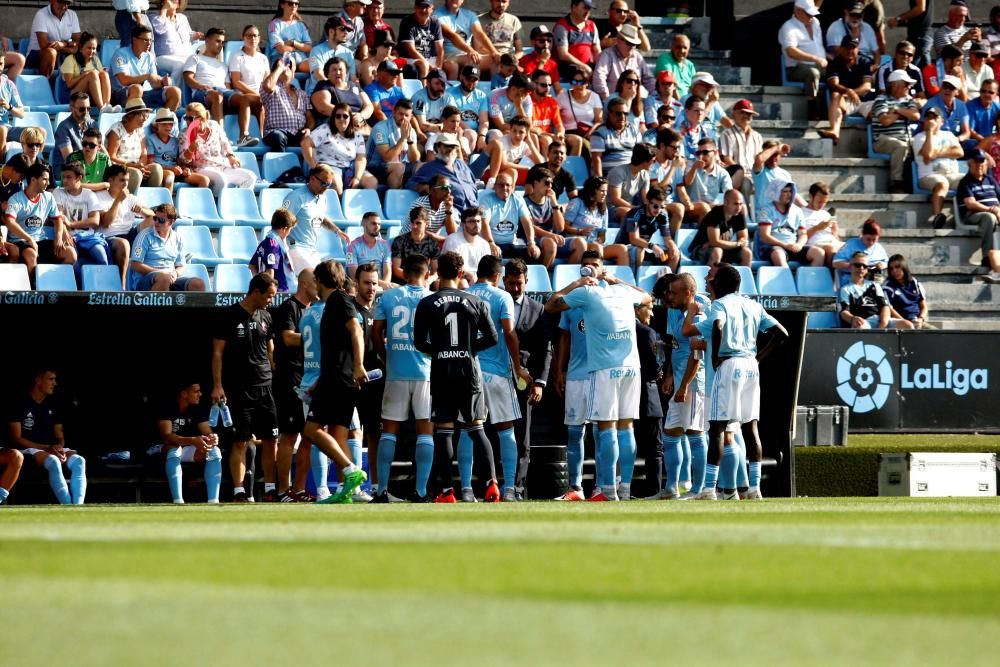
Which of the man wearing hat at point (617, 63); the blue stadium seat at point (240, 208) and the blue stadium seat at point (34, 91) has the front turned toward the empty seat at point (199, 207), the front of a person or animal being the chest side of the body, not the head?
the blue stadium seat at point (34, 91)

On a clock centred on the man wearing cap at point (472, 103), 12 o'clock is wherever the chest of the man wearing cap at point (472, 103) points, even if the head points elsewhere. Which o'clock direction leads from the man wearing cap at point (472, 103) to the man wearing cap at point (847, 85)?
the man wearing cap at point (847, 85) is roughly at 8 o'clock from the man wearing cap at point (472, 103).

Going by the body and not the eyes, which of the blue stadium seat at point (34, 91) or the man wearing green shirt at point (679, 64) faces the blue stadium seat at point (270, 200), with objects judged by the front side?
the blue stadium seat at point (34, 91)

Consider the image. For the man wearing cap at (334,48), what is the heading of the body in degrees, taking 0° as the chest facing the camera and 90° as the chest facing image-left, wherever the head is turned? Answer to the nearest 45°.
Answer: approximately 315°

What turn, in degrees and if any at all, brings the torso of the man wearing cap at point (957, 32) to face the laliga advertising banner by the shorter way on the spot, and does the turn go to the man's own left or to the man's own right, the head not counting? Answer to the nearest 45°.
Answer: approximately 45° to the man's own right

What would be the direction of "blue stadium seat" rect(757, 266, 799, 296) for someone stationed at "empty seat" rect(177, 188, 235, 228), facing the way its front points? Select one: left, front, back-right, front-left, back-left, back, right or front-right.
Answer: front-left

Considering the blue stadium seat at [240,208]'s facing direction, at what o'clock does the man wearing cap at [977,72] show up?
The man wearing cap is roughly at 8 o'clock from the blue stadium seat.

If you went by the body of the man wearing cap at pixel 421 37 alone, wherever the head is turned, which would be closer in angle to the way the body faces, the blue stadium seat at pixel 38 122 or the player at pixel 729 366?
the player

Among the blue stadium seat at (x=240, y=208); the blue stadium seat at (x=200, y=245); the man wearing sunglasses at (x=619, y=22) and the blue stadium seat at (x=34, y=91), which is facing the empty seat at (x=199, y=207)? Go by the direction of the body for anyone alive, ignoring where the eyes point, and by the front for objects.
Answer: the blue stadium seat at (x=34, y=91)

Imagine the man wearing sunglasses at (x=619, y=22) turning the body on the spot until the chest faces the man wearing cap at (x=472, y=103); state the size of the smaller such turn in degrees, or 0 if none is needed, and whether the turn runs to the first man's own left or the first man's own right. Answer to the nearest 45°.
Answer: approximately 90° to the first man's own right

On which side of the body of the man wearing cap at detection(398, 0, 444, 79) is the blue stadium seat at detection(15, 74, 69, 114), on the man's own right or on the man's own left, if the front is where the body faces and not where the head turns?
on the man's own right
